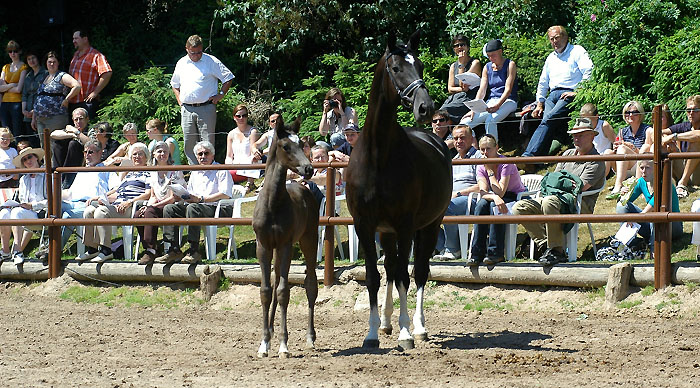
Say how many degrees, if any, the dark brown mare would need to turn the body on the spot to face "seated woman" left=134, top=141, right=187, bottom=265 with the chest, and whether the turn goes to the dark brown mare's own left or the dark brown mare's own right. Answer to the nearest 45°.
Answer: approximately 135° to the dark brown mare's own right

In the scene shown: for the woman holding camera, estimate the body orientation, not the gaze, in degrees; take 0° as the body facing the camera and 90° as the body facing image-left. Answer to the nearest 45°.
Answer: approximately 0°

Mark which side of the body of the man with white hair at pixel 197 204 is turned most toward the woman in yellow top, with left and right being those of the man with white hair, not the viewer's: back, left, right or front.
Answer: right

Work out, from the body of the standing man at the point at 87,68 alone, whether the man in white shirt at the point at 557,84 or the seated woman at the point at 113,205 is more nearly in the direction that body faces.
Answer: the seated woman

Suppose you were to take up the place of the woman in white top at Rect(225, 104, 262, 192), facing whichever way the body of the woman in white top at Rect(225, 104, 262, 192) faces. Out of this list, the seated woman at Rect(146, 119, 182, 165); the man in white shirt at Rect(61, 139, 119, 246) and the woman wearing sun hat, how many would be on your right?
3

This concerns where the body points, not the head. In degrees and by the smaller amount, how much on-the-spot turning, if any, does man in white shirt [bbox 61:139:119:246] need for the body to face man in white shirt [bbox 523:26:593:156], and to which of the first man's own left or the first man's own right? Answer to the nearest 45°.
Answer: approximately 135° to the first man's own left

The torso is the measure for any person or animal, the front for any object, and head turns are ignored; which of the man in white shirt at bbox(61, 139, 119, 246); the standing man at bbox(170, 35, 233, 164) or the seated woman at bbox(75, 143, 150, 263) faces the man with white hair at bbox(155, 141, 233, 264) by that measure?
the standing man

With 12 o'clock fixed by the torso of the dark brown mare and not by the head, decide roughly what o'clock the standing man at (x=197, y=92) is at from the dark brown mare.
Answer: The standing man is roughly at 5 o'clock from the dark brown mare.
